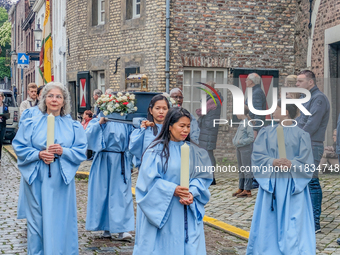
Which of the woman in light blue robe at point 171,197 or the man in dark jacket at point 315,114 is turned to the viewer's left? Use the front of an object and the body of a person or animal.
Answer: the man in dark jacket

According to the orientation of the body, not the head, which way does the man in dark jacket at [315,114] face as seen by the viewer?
to the viewer's left

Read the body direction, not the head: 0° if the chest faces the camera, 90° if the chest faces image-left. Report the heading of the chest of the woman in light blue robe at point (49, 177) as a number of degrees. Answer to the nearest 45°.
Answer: approximately 0°

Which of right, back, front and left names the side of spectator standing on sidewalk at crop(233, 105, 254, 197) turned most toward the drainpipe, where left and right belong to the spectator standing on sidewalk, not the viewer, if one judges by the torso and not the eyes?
right

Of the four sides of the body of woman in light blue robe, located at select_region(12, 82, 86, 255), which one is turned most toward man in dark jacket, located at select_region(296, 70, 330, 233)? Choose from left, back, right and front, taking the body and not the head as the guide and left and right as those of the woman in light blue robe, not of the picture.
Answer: left

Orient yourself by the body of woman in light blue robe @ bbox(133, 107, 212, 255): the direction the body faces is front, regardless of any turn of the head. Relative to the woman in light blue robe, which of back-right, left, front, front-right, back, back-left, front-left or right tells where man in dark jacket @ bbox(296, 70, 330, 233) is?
left

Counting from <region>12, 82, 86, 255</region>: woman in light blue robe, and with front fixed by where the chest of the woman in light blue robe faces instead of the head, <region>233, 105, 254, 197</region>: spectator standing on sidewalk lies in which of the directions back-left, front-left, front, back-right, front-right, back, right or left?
back-left
